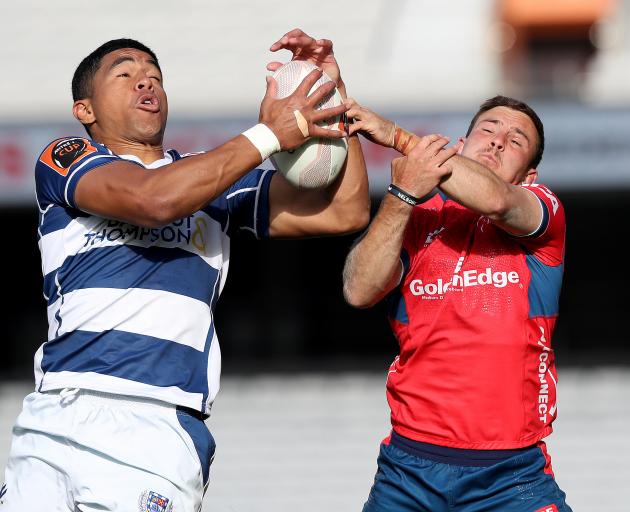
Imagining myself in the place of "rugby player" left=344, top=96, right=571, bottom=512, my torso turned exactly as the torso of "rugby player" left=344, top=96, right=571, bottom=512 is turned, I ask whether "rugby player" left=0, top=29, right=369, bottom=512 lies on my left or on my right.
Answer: on my right

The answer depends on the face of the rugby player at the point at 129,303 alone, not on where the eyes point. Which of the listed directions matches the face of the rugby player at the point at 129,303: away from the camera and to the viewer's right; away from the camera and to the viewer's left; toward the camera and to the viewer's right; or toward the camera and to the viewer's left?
toward the camera and to the viewer's right

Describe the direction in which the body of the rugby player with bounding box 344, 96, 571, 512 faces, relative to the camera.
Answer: toward the camera
